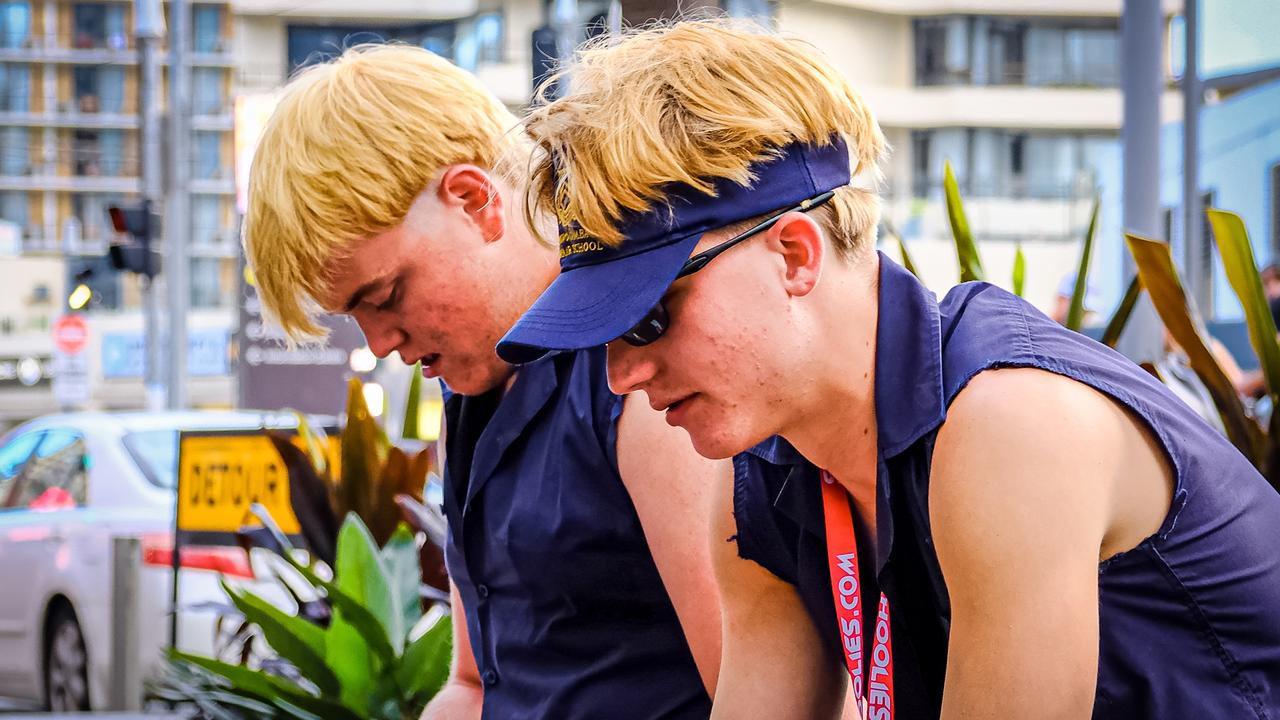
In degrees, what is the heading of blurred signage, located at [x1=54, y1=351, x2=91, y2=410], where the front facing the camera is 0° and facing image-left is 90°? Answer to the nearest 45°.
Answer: approximately 0°

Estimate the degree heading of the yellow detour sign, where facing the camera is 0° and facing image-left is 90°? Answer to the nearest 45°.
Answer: approximately 0°

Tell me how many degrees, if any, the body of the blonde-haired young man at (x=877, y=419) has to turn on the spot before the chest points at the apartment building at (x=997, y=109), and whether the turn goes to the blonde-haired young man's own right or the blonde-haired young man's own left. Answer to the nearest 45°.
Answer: approximately 135° to the blonde-haired young man's own right

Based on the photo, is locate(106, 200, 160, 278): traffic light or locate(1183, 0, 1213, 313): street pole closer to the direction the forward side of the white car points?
the traffic light

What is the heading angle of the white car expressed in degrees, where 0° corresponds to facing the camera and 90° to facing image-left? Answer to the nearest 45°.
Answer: approximately 135°
